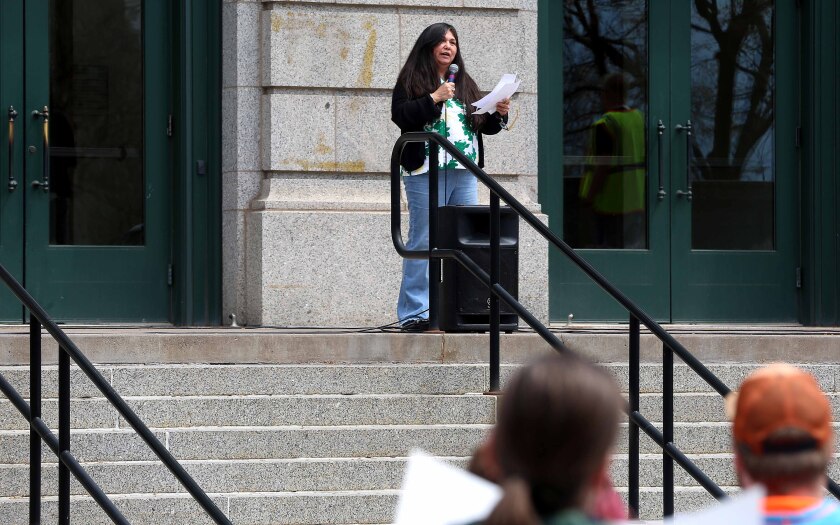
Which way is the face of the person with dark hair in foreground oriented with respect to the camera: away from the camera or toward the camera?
away from the camera

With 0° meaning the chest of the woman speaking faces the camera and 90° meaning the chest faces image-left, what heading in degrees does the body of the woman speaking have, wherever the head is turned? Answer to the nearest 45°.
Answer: approximately 315°

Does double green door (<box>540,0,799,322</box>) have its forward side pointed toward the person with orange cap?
yes

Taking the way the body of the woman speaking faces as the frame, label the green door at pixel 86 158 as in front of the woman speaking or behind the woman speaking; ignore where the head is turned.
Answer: behind

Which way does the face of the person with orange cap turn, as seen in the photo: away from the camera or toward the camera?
away from the camera

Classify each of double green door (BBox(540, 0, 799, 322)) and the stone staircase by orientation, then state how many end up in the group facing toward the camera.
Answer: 2
